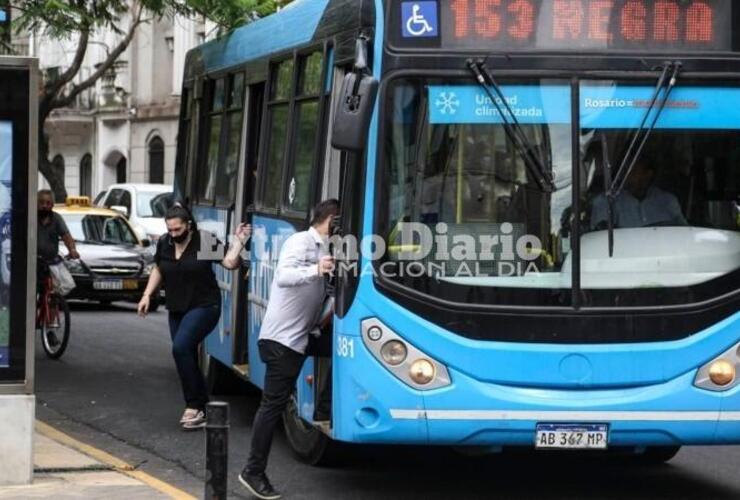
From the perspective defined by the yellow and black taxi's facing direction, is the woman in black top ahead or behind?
ahead

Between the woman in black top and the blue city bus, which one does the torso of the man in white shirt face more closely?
the blue city bus

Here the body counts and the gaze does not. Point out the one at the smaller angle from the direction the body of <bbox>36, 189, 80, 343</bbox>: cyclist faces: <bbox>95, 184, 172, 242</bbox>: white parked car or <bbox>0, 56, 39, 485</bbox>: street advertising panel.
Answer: the street advertising panel

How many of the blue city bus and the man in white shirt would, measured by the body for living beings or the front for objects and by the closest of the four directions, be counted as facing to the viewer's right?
1

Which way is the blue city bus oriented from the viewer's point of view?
toward the camera

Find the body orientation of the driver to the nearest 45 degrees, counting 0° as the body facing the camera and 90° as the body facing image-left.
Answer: approximately 0°

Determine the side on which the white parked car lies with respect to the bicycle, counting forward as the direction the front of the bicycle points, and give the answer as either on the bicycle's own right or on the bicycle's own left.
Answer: on the bicycle's own left

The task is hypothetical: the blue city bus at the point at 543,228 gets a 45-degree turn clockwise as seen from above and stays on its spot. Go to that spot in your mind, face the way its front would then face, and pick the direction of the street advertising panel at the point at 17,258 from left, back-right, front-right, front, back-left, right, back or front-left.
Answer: front-right
